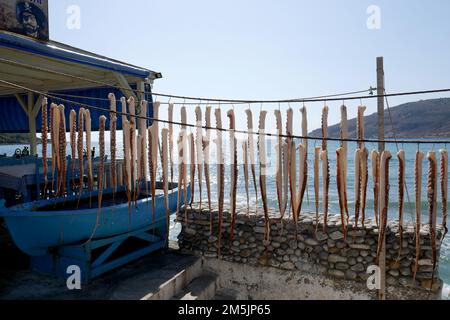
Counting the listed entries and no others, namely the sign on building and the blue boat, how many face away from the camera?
0

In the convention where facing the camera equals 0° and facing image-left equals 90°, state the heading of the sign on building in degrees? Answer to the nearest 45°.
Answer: approximately 315°

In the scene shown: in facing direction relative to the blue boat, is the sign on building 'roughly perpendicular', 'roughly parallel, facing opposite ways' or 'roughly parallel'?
roughly perpendicular

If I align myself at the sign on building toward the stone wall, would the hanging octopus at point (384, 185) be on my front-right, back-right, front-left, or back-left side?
front-right
